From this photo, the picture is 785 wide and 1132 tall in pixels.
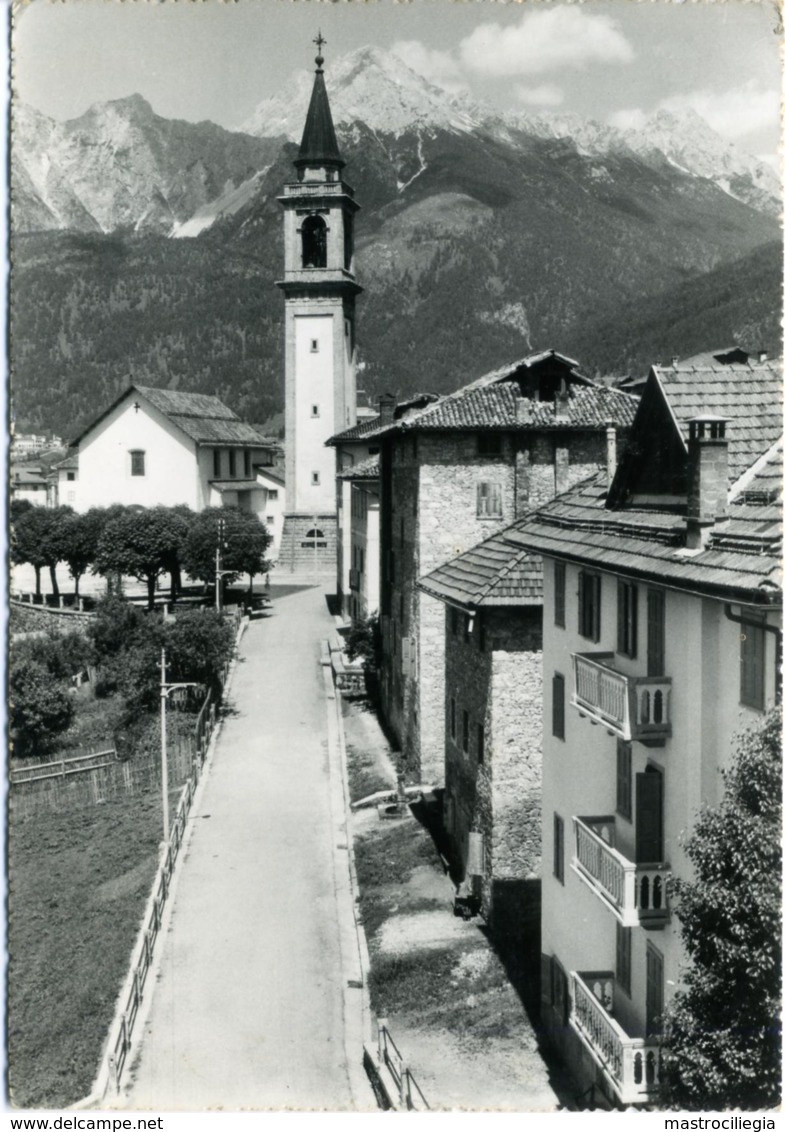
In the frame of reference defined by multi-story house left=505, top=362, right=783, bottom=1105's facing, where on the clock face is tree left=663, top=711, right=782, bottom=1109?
The tree is roughly at 10 o'clock from the multi-story house.

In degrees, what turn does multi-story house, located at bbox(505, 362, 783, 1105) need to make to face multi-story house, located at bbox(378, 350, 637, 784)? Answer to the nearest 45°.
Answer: approximately 135° to its right

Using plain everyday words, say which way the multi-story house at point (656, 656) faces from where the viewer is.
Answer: facing the viewer and to the left of the viewer

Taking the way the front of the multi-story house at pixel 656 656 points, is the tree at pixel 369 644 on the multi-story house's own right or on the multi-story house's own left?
on the multi-story house's own right

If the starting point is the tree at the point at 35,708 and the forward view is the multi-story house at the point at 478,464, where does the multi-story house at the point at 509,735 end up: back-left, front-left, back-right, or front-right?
front-right

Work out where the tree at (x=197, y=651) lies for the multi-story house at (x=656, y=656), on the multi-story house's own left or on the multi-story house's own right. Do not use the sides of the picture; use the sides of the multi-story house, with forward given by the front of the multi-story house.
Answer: on the multi-story house's own right
